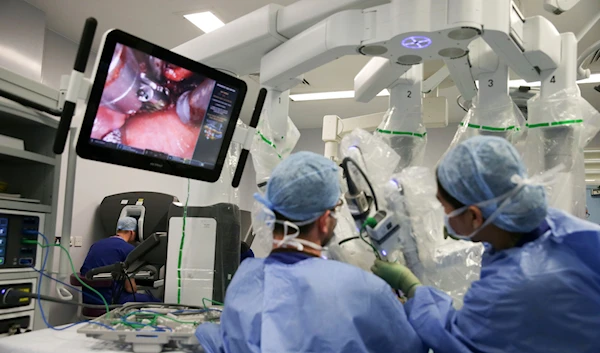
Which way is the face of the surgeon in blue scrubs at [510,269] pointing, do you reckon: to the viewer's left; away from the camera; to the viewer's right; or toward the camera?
to the viewer's left

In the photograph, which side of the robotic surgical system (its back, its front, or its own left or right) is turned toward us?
front

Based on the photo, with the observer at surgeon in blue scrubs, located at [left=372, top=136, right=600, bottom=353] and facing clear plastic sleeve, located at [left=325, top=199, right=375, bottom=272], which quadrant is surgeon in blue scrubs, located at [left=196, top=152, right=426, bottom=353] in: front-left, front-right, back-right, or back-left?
front-left
